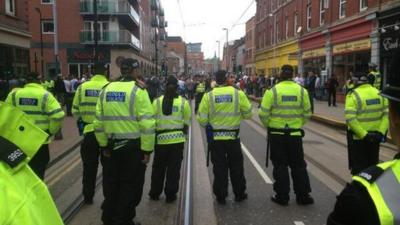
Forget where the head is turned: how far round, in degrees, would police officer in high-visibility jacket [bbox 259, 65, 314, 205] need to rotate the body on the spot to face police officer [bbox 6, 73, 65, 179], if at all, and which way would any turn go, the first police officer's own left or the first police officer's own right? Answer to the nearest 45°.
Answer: approximately 90° to the first police officer's own left

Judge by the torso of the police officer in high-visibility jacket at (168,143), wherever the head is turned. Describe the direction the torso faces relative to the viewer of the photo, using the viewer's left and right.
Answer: facing away from the viewer

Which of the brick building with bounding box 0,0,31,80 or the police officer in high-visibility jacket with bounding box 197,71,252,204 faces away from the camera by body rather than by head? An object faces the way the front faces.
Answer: the police officer in high-visibility jacket

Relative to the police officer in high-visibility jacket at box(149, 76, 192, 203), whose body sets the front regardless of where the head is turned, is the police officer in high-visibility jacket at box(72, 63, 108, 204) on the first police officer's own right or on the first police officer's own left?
on the first police officer's own left

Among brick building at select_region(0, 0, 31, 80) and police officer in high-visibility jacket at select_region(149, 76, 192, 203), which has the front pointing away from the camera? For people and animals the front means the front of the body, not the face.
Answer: the police officer in high-visibility jacket

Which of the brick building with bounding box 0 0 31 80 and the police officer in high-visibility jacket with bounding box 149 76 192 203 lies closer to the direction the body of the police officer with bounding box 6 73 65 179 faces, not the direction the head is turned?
the brick building

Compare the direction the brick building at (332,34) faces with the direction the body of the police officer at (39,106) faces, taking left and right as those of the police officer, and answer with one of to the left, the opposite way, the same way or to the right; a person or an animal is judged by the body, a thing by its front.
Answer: to the left

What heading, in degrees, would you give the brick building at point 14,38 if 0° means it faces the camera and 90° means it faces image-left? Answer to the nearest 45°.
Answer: approximately 315°

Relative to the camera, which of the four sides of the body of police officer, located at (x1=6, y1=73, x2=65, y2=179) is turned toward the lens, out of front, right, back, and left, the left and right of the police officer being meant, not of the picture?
back

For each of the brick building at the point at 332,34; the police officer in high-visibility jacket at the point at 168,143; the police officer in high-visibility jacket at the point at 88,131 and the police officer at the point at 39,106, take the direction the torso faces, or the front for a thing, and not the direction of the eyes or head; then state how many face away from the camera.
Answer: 3

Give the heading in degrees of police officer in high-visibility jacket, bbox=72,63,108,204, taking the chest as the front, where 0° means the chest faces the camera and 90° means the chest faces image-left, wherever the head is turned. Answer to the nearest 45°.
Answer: approximately 180°
